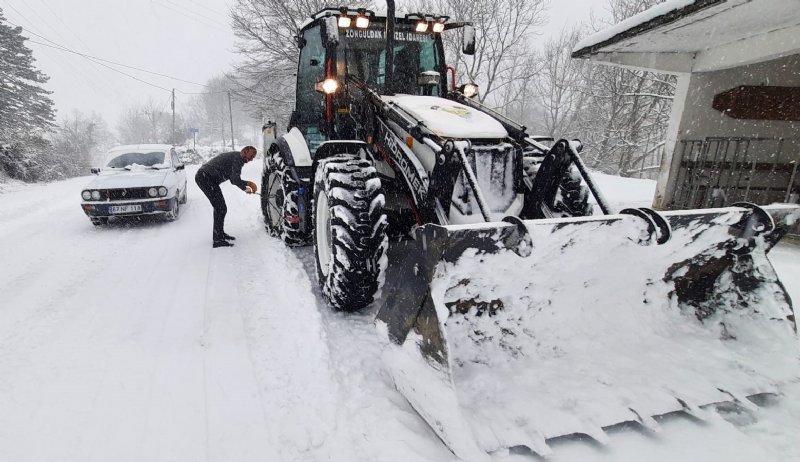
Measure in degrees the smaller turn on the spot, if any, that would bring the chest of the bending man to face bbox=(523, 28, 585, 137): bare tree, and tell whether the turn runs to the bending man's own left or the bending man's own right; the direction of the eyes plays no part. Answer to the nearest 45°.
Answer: approximately 45° to the bending man's own left

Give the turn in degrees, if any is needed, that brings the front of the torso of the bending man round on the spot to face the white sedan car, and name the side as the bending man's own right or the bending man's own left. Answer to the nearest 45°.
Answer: approximately 135° to the bending man's own left

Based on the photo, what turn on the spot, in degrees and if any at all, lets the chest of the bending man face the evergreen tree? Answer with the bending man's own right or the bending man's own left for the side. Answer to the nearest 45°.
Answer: approximately 90° to the bending man's own left

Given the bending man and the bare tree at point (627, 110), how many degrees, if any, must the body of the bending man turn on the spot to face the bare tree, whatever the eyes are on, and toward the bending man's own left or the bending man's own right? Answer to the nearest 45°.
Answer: approximately 45° to the bending man's own left

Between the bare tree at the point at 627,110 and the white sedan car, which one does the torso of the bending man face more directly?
the bare tree

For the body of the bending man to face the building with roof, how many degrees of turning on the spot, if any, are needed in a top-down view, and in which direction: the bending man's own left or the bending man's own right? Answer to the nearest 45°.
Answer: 0° — they already face it

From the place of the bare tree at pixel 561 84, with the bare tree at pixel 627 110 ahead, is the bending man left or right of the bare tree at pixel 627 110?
right

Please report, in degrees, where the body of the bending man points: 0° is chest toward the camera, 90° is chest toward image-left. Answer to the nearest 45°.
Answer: approximately 270°
